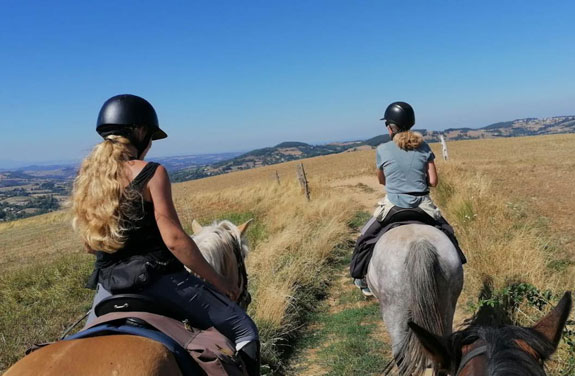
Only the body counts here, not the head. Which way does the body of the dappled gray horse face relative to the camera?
away from the camera

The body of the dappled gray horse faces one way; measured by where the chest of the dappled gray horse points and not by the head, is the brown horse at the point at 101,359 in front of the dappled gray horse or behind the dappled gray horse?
behind
